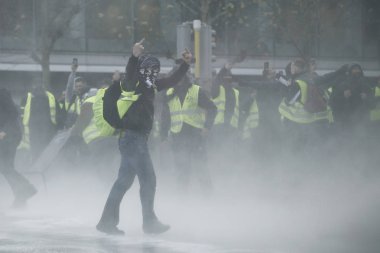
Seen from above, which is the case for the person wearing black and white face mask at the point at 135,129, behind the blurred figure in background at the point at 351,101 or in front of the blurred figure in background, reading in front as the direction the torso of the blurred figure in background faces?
in front

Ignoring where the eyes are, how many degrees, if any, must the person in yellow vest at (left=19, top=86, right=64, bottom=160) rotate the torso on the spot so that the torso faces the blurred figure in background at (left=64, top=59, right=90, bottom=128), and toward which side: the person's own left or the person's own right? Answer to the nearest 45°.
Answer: approximately 90° to the person's own left

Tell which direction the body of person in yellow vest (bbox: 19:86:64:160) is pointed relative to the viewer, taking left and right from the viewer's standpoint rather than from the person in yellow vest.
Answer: facing the viewer

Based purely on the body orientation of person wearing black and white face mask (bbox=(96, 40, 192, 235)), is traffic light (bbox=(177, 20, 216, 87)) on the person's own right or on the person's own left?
on the person's own left

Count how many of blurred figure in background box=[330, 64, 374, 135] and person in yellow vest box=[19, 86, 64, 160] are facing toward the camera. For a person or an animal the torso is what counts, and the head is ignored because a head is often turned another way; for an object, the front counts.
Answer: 2

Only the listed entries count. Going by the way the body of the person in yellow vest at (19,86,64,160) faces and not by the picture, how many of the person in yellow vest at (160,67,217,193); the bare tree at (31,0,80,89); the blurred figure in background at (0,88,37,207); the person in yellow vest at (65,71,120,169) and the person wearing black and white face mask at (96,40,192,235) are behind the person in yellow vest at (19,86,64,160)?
1

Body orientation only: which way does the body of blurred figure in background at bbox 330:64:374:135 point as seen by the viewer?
toward the camera

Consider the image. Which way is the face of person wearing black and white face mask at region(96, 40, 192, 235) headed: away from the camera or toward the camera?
toward the camera

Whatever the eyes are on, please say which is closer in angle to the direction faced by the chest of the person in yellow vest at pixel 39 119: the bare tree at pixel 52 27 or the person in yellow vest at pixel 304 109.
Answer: the person in yellow vest

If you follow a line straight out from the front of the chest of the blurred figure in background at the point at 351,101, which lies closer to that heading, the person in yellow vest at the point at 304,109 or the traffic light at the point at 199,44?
the person in yellow vest

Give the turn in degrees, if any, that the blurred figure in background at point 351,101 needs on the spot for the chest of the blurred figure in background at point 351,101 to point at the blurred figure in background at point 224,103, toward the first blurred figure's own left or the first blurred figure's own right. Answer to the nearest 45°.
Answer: approximately 90° to the first blurred figure's own right

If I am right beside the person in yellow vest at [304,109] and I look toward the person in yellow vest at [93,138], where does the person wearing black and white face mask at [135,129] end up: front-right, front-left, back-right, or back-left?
front-left

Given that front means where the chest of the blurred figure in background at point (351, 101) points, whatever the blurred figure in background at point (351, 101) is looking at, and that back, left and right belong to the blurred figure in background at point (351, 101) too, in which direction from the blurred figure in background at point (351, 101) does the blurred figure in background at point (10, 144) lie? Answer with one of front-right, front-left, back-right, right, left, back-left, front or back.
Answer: front-right

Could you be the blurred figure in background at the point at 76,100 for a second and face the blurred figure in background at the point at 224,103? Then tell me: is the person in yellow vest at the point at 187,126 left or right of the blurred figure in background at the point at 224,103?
right

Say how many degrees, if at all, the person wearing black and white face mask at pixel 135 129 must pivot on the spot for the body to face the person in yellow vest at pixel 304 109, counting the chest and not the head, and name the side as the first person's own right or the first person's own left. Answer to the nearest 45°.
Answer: approximately 90° to the first person's own left
